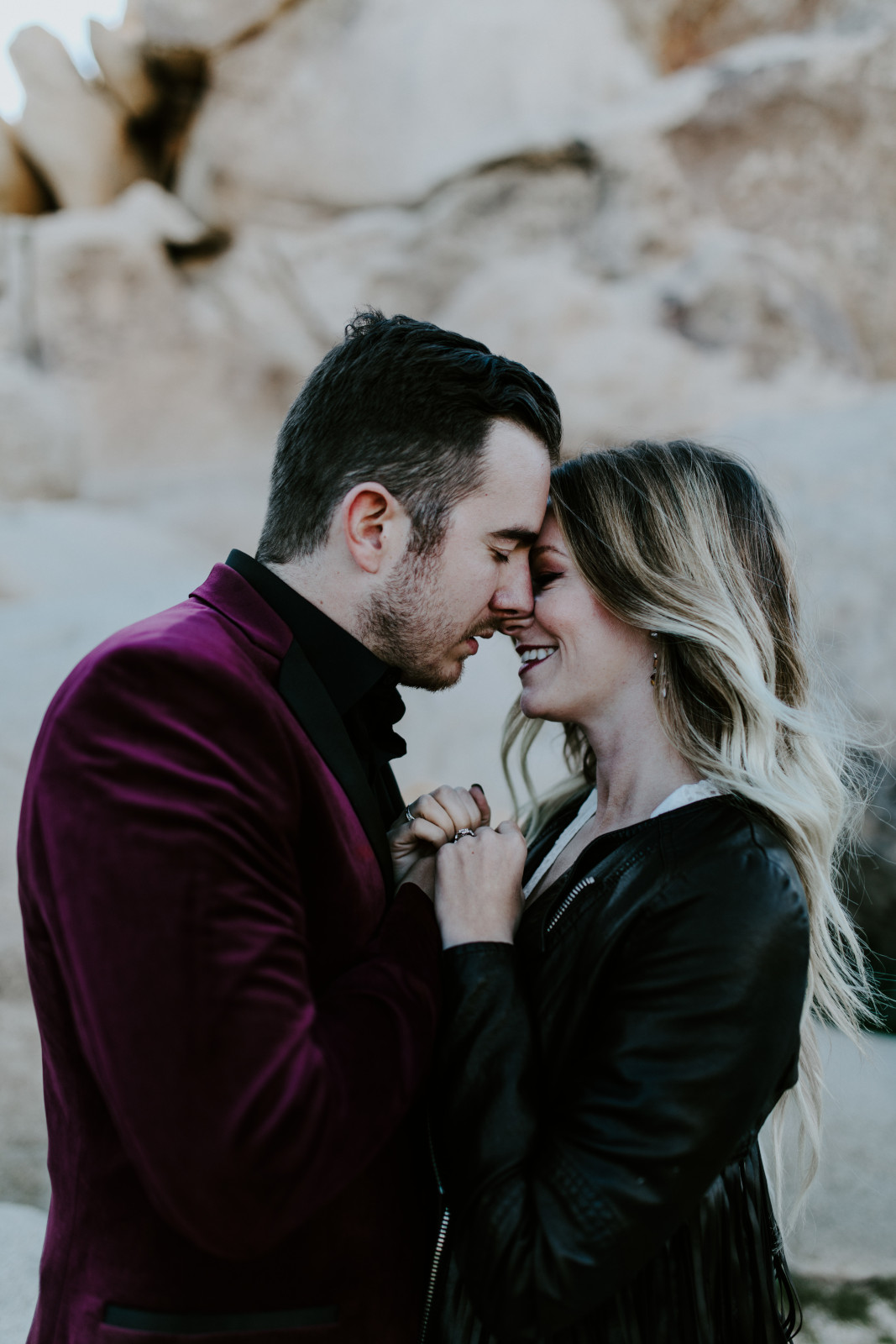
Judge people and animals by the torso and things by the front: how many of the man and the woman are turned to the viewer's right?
1

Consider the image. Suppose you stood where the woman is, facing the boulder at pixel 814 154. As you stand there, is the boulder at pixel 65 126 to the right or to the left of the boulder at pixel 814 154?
left

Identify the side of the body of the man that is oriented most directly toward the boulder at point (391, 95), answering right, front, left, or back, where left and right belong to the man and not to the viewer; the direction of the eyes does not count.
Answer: left

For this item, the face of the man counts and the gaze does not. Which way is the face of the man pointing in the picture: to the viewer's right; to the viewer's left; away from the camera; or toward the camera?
to the viewer's right

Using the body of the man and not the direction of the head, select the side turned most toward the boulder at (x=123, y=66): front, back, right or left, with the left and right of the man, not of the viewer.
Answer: left

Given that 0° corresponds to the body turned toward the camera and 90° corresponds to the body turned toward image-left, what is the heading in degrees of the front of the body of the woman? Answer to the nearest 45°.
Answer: approximately 90°

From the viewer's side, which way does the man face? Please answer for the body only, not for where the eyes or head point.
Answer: to the viewer's right

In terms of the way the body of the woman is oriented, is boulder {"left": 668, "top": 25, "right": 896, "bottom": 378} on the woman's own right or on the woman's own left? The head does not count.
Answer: on the woman's own right

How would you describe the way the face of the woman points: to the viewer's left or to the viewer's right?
to the viewer's left
